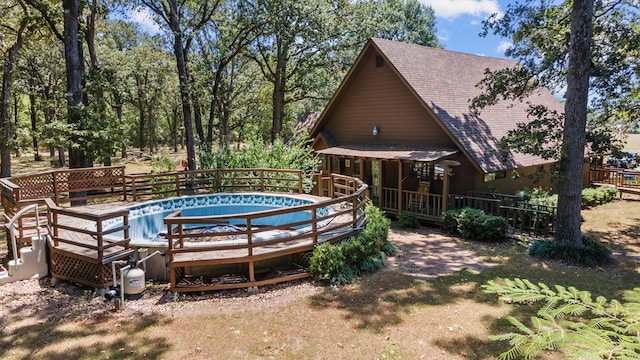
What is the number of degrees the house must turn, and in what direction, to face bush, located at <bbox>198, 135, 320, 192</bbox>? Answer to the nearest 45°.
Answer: approximately 45° to its right

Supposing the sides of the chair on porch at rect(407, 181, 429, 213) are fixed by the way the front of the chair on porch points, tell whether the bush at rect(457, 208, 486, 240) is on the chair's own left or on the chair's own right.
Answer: on the chair's own left

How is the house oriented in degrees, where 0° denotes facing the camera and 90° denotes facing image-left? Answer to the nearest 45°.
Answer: approximately 45°

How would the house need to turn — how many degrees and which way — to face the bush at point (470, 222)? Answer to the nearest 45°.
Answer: approximately 90° to its left

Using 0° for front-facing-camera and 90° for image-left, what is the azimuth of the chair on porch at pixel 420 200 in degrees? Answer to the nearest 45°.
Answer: approximately 45°
